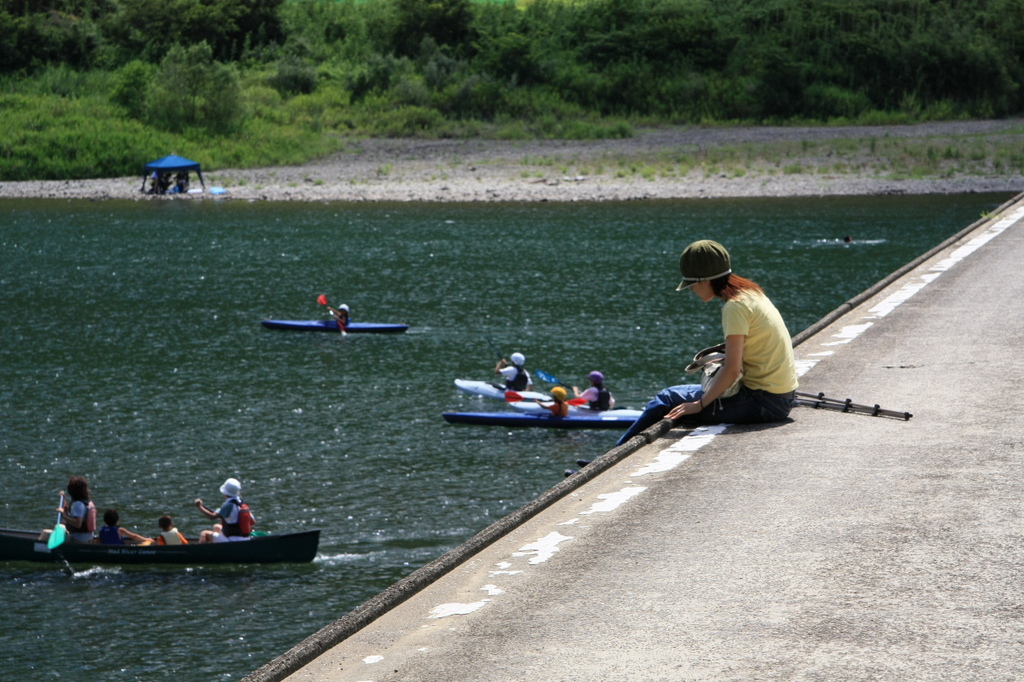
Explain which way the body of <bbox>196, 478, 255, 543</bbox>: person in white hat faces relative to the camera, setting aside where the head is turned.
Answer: to the viewer's left

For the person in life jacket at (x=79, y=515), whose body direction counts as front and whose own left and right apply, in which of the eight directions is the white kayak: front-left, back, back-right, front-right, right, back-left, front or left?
back-right

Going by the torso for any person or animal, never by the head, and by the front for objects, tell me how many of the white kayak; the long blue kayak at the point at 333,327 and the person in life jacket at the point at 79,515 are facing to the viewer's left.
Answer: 3

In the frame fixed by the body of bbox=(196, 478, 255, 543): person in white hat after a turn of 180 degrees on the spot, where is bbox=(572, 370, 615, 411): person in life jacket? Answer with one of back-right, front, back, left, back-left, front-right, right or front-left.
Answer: front-left

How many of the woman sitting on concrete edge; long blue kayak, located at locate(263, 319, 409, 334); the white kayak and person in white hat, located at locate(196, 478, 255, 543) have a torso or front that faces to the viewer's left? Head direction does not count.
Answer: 4

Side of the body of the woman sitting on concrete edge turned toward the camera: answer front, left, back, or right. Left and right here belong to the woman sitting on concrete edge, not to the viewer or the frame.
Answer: left

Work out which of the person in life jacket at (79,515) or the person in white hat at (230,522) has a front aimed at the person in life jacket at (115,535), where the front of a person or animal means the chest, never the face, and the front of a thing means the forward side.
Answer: the person in white hat

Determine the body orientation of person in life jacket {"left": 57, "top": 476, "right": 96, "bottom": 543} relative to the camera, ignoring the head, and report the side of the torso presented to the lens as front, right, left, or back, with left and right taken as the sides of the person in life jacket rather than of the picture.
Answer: left

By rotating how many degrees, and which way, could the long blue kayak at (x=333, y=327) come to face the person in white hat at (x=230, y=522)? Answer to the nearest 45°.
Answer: approximately 90° to its left

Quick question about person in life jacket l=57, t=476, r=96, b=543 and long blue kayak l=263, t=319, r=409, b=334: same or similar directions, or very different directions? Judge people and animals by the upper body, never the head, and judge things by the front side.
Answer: same or similar directions

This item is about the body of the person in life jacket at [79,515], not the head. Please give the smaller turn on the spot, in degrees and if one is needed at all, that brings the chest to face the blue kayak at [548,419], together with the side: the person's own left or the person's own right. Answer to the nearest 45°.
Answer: approximately 135° to the person's own right

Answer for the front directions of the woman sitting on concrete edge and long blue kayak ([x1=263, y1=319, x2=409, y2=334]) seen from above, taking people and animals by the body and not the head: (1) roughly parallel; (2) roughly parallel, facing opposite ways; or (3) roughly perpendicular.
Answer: roughly parallel

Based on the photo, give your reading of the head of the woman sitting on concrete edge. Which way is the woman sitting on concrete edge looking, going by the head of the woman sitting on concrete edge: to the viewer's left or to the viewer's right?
to the viewer's left

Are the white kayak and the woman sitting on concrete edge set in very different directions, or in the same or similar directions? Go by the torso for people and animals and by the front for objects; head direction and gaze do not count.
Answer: same or similar directions

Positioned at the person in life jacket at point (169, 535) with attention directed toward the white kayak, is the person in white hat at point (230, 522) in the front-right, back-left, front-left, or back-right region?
front-right

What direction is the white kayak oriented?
to the viewer's left
